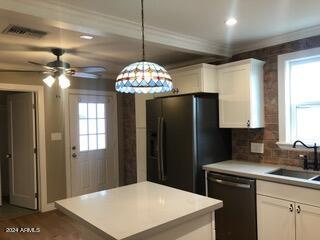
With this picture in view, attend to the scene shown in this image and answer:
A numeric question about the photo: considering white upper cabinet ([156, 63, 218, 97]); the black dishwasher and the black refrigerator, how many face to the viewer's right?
0

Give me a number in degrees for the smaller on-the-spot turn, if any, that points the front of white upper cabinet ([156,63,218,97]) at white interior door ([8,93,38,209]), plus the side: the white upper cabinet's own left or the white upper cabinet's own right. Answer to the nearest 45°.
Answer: approximately 45° to the white upper cabinet's own right

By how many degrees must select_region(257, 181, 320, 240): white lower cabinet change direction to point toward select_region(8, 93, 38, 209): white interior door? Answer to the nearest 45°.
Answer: approximately 45° to its right

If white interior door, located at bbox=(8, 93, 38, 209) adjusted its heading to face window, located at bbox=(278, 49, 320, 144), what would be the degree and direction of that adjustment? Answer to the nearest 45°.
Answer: approximately 90° to its left

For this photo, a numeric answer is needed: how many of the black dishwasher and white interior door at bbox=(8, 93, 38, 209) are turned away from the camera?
0

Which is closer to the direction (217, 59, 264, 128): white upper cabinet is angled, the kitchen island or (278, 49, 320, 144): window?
the kitchen island

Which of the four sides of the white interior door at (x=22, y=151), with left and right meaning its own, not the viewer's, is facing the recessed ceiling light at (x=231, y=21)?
left

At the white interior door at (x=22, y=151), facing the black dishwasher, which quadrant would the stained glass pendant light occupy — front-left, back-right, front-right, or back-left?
front-right

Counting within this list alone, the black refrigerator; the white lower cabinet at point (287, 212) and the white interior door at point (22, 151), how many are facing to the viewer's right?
0

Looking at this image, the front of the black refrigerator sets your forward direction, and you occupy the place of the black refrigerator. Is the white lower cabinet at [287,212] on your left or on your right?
on your left

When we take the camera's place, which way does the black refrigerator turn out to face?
facing the viewer and to the left of the viewer

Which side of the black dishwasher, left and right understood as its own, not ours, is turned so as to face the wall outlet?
back

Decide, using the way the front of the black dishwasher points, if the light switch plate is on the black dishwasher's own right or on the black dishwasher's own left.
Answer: on the black dishwasher's own right

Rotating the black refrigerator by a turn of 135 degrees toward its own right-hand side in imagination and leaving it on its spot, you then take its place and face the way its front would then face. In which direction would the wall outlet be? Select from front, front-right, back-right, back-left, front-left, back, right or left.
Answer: right
